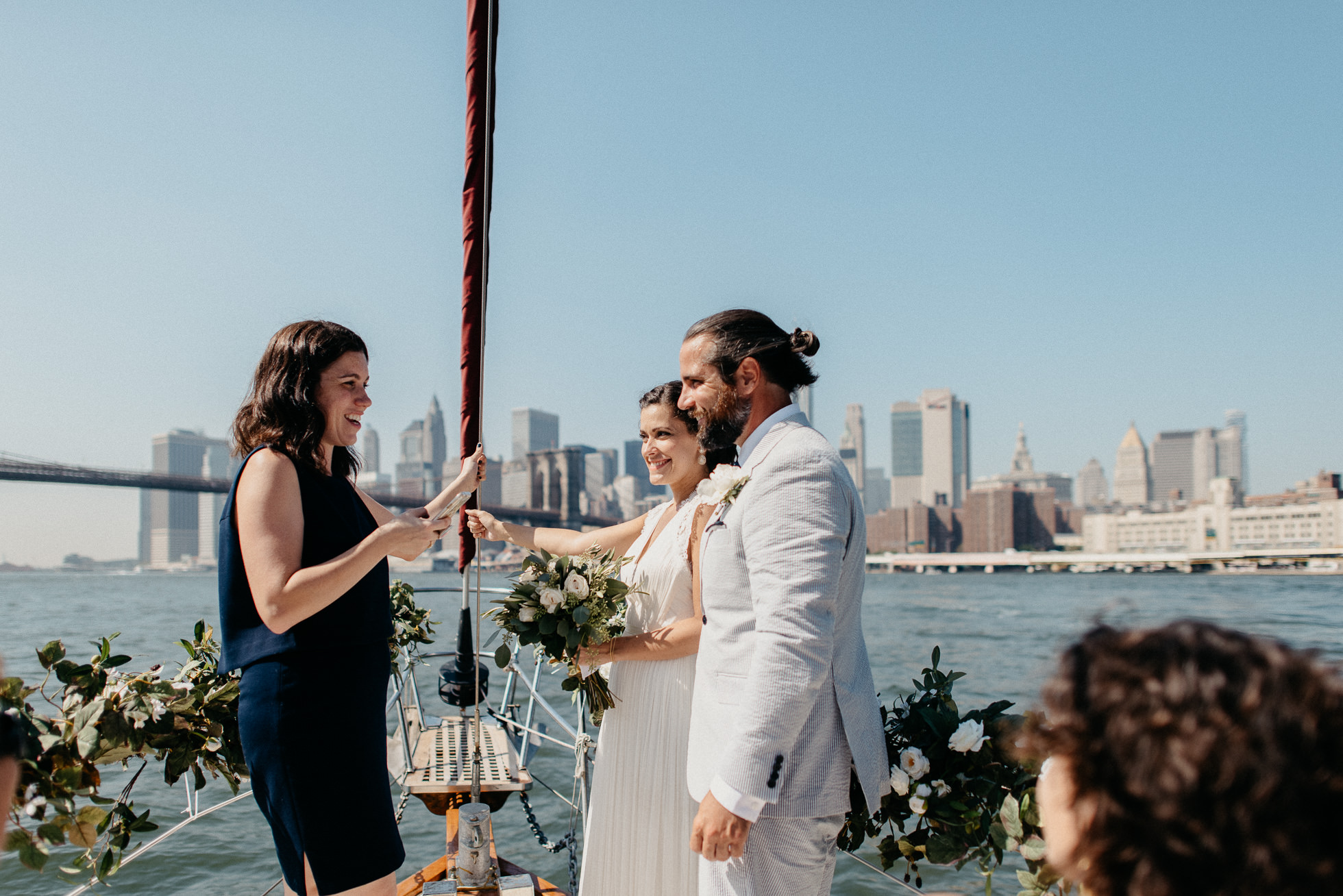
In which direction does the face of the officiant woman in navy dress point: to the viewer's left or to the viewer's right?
to the viewer's right

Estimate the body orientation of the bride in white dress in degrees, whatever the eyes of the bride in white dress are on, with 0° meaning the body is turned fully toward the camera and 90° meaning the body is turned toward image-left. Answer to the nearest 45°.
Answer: approximately 45°

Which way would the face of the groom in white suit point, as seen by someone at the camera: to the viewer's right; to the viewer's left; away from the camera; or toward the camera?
to the viewer's left

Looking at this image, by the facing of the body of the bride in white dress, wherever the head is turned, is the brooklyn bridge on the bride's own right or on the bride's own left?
on the bride's own right

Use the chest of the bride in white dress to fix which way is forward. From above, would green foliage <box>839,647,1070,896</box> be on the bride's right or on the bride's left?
on the bride's left

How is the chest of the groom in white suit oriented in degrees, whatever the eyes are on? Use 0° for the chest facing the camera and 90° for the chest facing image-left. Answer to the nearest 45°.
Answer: approximately 90°
